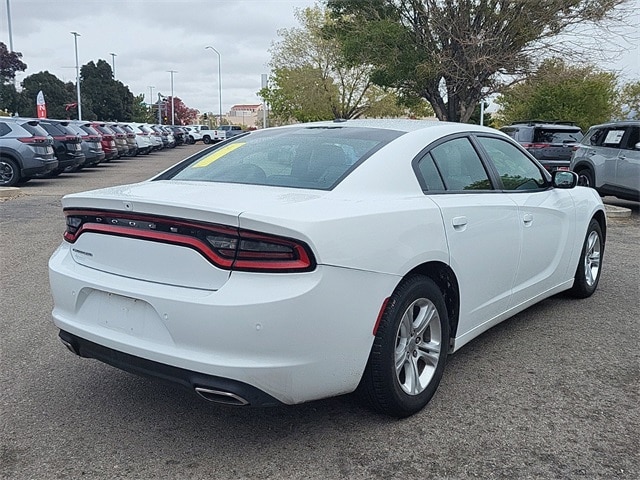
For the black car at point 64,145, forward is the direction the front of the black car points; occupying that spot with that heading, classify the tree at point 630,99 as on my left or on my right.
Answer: on my right

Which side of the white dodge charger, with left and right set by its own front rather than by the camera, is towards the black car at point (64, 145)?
left

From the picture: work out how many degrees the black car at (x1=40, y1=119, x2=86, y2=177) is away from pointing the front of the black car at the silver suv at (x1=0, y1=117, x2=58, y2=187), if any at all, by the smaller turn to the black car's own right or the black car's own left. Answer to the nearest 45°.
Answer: approximately 90° to the black car's own left

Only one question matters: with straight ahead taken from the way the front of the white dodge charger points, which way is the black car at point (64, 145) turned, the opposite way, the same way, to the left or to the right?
to the left

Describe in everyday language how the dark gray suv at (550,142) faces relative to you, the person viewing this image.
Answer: facing away from the viewer and to the left of the viewer

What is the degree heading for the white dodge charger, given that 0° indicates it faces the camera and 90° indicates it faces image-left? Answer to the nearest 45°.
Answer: approximately 225°

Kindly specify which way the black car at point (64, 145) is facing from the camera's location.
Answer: facing away from the viewer and to the left of the viewer

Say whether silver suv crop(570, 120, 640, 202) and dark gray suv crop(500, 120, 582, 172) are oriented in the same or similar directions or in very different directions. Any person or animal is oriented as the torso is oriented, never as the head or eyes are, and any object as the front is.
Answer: very different directions

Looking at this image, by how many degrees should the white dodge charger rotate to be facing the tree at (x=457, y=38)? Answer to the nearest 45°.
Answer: approximately 45° to its left

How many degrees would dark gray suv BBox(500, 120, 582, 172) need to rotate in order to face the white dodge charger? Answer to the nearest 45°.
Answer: approximately 135° to its left

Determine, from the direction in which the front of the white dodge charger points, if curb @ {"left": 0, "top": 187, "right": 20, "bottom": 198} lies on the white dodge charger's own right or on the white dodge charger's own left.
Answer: on the white dodge charger's own left

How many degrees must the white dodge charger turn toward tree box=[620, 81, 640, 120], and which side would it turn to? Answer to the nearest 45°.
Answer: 0° — it already faces it
